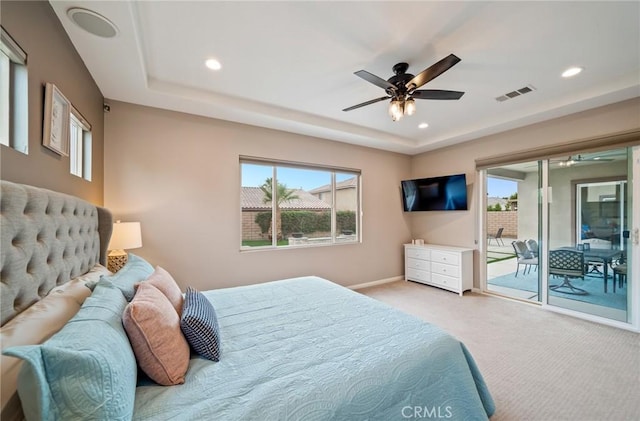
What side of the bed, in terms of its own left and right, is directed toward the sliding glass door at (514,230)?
front

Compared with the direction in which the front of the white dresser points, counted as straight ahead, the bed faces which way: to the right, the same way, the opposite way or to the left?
the opposite way

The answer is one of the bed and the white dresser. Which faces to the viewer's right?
the bed

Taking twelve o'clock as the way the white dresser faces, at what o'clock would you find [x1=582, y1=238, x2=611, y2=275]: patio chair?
The patio chair is roughly at 8 o'clock from the white dresser.

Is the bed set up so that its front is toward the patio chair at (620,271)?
yes

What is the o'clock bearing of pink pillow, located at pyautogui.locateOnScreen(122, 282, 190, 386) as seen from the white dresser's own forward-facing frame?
The pink pillow is roughly at 11 o'clock from the white dresser.

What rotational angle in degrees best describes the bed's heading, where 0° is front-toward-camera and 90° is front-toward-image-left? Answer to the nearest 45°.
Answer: approximately 270°

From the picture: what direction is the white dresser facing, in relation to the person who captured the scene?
facing the viewer and to the left of the viewer

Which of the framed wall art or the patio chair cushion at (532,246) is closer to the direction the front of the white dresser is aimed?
the framed wall art

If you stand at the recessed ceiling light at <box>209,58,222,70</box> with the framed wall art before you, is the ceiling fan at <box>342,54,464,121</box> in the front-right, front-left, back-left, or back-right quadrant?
back-left

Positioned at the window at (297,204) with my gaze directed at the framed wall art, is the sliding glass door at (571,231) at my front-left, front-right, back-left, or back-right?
back-left

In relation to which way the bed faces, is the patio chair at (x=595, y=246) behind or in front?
in front

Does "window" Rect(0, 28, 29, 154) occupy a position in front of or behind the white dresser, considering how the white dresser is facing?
in front

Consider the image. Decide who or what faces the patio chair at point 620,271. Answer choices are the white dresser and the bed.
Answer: the bed

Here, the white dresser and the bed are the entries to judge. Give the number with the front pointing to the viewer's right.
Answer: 1
